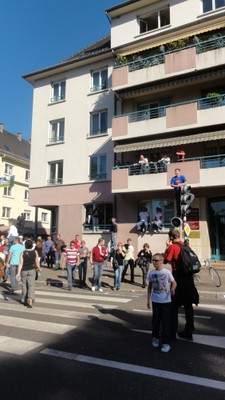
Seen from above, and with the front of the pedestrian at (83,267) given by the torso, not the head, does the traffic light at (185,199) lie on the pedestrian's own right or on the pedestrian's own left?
on the pedestrian's own left

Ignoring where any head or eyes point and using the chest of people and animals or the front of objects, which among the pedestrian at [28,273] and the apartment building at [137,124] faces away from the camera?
the pedestrian

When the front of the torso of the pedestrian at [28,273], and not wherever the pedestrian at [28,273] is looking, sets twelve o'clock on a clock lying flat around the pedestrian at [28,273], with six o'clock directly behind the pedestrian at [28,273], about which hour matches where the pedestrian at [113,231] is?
the pedestrian at [113,231] is roughly at 1 o'clock from the pedestrian at [28,273].

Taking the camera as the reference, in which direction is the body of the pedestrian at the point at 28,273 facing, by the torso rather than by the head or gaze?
away from the camera

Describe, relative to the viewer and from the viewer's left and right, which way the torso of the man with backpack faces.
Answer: facing away from the viewer and to the left of the viewer

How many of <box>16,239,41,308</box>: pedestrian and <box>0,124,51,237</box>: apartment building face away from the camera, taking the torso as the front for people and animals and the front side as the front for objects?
1

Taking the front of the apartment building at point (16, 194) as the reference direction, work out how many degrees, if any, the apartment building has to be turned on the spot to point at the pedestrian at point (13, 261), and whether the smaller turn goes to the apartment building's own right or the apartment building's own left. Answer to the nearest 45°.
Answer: approximately 45° to the apartment building's own right

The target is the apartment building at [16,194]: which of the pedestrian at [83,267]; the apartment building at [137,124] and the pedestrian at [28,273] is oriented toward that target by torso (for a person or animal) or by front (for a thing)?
the pedestrian at [28,273]

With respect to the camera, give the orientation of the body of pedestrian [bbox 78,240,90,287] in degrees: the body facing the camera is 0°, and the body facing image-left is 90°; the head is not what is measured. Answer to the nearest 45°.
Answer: approximately 0°
